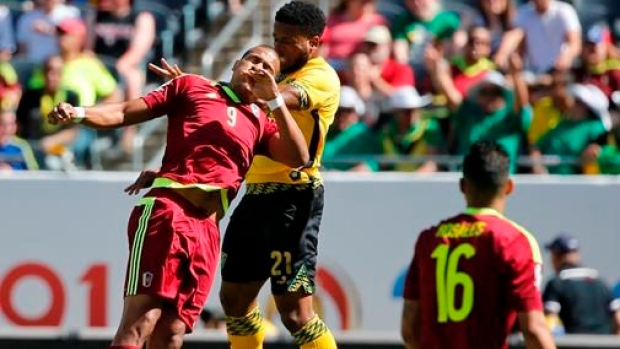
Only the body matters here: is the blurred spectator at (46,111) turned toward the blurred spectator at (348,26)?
no

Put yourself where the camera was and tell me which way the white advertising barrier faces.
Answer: facing the viewer

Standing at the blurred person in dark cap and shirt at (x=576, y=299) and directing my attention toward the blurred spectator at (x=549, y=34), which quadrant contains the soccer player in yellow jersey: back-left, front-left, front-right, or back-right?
back-left

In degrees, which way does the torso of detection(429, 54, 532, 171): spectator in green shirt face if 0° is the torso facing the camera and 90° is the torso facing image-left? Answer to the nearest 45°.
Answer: approximately 0°

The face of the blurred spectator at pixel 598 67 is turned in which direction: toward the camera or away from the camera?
toward the camera

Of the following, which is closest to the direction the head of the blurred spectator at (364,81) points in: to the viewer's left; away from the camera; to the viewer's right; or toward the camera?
toward the camera

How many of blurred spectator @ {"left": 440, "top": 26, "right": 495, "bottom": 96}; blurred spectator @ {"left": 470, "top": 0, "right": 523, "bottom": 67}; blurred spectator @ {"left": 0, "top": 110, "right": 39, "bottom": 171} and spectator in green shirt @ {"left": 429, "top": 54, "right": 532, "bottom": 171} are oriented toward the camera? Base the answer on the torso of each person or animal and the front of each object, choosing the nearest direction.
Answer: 4

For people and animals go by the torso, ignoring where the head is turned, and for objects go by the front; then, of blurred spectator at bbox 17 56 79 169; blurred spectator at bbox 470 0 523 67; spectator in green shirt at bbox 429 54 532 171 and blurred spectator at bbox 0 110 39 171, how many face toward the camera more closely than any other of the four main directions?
4

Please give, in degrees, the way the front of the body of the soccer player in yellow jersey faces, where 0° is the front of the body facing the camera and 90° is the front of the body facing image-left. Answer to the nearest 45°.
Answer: approximately 45°

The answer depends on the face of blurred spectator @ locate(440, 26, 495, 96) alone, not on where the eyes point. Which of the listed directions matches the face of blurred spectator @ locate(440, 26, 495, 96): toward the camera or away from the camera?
toward the camera

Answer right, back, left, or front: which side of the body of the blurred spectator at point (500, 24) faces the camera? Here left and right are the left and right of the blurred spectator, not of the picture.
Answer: front

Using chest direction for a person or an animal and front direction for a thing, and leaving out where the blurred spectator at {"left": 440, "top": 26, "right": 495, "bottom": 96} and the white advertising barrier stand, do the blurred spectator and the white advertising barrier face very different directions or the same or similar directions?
same or similar directions

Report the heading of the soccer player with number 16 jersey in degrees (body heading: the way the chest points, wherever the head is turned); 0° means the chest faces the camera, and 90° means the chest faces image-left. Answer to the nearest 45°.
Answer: approximately 225°

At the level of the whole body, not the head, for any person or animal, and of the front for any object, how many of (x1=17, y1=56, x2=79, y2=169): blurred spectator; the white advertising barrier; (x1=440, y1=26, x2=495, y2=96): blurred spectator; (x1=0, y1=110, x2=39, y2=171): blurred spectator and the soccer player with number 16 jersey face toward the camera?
4

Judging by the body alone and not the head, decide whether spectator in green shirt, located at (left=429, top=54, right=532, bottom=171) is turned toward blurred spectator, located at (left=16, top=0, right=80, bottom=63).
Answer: no

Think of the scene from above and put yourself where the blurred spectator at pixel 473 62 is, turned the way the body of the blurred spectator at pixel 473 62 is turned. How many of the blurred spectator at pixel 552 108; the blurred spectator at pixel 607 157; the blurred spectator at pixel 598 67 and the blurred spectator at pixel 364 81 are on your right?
1
